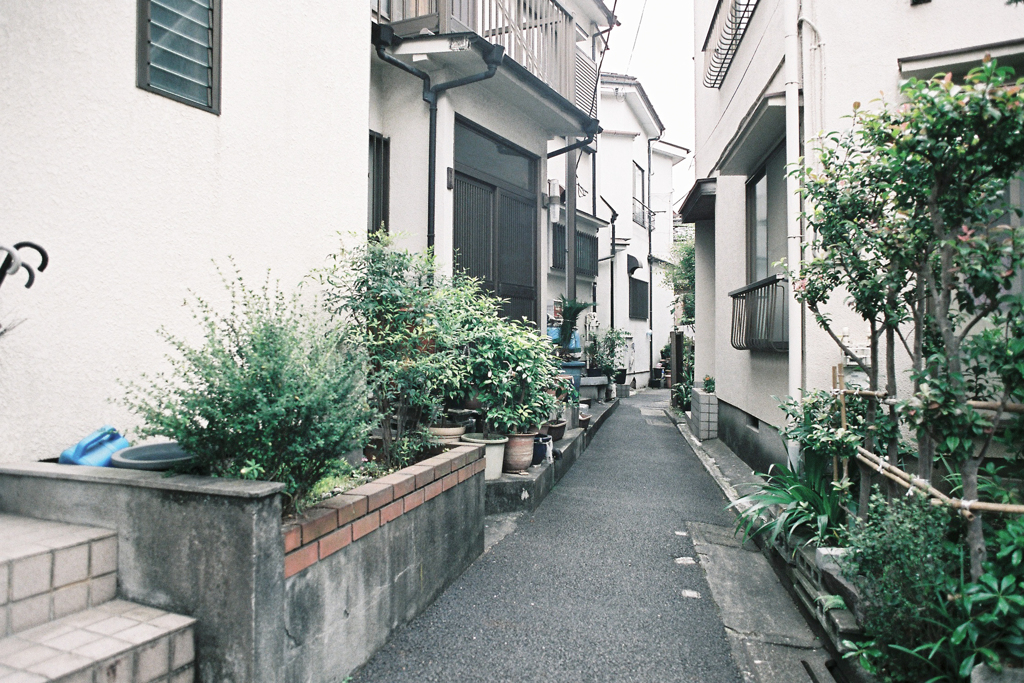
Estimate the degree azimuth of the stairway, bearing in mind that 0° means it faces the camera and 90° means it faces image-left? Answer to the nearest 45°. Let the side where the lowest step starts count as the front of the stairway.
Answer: approximately 315°

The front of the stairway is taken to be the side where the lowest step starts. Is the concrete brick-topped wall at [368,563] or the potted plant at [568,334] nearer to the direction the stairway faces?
the concrete brick-topped wall

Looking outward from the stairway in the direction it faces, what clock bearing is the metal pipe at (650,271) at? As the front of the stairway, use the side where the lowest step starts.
The metal pipe is roughly at 9 o'clock from the stairway.

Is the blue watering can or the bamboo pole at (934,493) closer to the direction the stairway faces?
the bamboo pole

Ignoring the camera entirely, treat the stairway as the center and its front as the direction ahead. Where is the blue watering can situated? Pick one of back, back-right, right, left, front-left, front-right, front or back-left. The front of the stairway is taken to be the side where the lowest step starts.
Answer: back-left

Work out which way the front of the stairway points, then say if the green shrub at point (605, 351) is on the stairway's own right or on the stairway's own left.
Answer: on the stairway's own left

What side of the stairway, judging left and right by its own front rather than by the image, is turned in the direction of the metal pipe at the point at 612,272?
left

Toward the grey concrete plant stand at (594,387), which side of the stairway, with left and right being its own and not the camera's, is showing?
left

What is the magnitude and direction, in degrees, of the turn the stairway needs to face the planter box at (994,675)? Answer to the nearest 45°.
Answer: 0° — it already faces it

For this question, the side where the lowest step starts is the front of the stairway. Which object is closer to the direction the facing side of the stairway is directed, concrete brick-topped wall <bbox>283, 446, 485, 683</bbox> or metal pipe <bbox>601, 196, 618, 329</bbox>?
the concrete brick-topped wall

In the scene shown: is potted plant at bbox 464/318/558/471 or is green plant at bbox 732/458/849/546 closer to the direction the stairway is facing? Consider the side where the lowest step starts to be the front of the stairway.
the green plant
